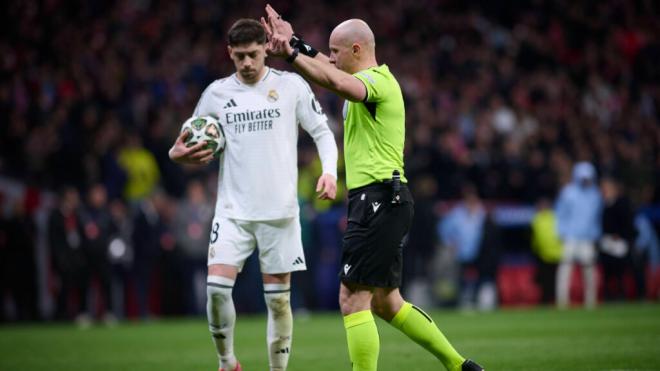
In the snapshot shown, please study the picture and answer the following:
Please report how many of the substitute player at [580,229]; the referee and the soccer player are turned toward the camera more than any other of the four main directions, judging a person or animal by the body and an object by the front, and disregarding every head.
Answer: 2

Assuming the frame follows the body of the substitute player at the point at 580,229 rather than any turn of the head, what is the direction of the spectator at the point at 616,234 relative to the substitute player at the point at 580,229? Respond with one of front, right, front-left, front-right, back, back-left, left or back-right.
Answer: left

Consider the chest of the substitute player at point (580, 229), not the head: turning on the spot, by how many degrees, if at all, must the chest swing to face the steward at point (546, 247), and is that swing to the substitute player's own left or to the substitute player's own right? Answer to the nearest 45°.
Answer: approximately 135° to the substitute player's own right

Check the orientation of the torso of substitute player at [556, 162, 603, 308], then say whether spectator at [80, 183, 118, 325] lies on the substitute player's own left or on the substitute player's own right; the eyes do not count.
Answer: on the substitute player's own right

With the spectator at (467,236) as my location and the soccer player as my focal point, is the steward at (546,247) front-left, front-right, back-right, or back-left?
back-left

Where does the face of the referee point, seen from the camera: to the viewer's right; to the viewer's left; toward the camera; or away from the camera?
to the viewer's left

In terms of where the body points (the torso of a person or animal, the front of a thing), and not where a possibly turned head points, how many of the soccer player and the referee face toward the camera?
1

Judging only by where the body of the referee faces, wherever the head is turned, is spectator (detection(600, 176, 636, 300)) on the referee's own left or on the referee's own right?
on the referee's own right

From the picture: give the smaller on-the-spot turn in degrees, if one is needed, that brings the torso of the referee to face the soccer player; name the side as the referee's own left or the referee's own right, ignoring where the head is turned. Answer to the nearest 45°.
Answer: approximately 45° to the referee's own right

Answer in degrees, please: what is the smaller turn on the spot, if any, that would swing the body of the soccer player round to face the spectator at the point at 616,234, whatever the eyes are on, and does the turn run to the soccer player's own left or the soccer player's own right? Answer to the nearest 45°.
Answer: approximately 135° to the soccer player's own left

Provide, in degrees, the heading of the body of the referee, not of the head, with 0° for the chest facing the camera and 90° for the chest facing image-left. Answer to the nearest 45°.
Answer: approximately 90°

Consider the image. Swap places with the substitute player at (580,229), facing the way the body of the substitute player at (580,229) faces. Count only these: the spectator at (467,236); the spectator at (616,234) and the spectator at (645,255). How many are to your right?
1
